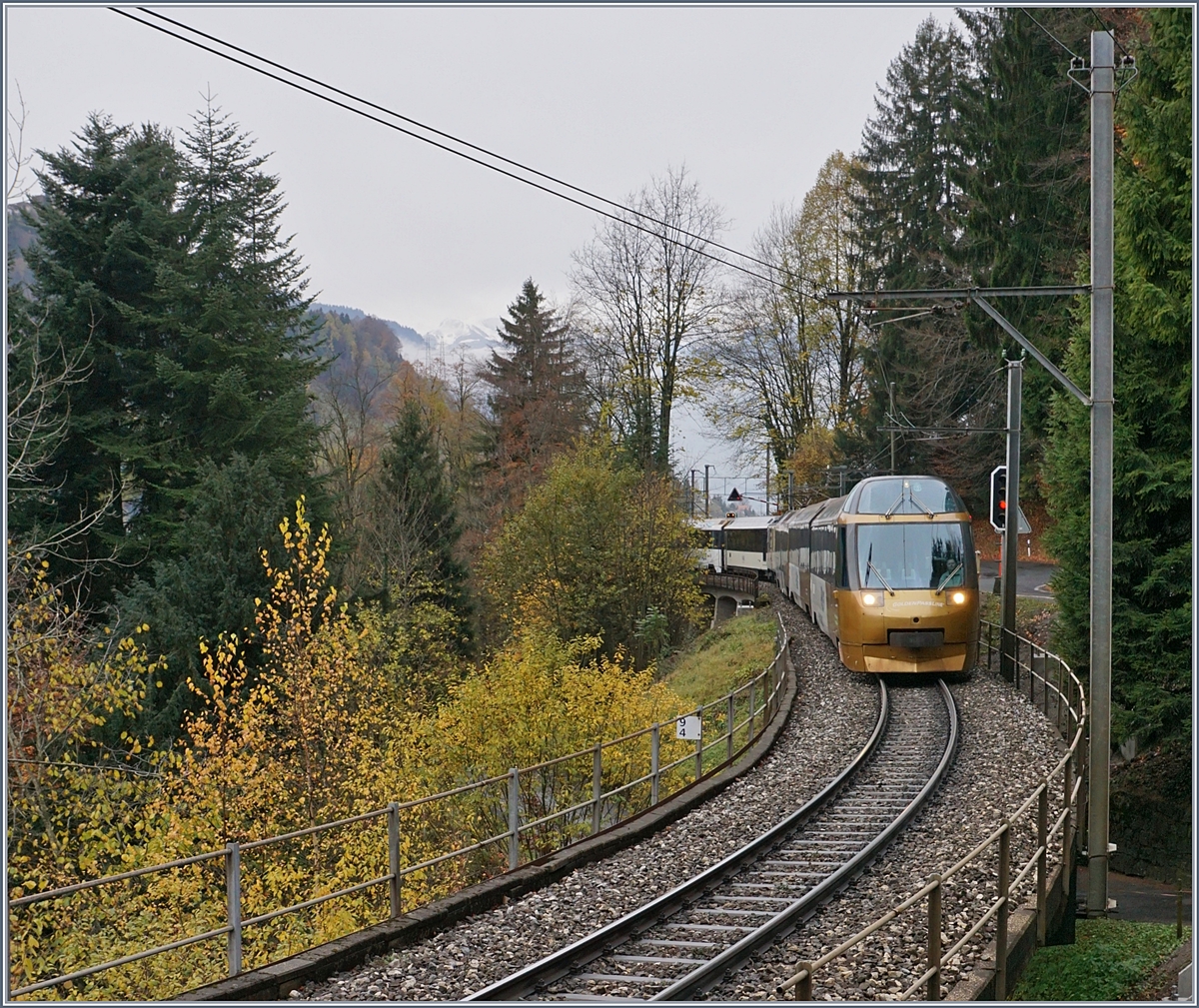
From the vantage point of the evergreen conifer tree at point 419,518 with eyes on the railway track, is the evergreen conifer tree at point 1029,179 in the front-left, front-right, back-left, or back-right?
front-left

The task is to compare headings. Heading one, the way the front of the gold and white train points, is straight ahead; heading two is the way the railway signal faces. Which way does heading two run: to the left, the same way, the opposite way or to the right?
the same way

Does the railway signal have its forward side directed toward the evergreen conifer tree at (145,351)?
no

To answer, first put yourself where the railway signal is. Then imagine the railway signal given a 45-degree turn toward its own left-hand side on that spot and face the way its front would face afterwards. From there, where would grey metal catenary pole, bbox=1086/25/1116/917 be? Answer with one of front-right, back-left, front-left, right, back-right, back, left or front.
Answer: front-right

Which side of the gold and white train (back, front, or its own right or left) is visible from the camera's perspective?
front

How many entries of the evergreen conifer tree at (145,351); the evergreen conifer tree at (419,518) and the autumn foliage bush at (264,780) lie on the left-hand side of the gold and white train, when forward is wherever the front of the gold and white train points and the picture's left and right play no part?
0

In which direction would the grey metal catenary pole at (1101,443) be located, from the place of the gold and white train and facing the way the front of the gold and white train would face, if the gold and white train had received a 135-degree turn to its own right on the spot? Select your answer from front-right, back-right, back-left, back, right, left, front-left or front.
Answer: back-left

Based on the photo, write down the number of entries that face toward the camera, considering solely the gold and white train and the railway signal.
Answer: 2

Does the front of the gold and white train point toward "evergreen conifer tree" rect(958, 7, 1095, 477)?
no

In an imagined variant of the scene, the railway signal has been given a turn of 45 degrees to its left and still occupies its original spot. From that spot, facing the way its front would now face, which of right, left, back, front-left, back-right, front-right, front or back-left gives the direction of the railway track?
front-right

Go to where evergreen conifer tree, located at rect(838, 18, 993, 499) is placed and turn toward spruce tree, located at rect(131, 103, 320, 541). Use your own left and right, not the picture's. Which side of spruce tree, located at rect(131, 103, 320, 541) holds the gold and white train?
left

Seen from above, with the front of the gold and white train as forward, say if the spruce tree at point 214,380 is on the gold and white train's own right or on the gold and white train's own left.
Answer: on the gold and white train's own right

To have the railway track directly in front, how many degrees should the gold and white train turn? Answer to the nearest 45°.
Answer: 0° — it already faces it

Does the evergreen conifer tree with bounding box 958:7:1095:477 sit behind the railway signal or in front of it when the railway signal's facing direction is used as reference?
behind

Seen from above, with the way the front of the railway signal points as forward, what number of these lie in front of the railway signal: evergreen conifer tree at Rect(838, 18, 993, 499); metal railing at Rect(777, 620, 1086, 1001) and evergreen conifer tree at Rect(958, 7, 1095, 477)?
1

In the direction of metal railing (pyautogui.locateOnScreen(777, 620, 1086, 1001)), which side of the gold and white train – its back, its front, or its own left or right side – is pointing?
front

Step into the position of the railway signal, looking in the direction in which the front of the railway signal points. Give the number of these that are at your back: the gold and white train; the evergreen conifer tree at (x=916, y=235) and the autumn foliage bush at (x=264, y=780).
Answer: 1
